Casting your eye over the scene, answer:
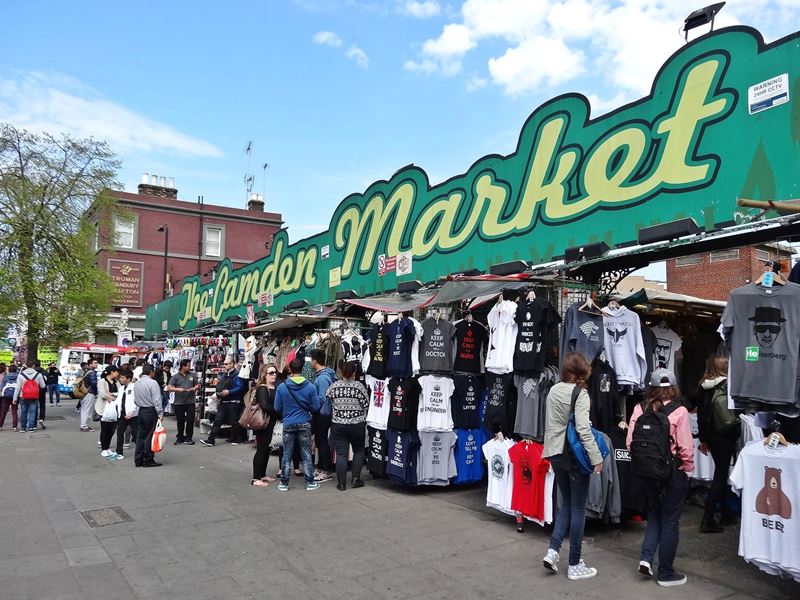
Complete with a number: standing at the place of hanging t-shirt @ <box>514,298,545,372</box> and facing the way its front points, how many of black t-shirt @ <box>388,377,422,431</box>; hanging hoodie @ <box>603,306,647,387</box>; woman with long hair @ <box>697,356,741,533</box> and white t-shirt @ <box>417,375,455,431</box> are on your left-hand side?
2

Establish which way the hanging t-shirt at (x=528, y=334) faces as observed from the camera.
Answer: facing the viewer

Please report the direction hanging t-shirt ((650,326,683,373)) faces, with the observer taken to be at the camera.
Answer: facing the viewer and to the left of the viewer

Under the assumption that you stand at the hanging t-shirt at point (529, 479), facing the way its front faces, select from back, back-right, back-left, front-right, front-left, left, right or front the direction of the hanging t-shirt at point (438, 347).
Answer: right

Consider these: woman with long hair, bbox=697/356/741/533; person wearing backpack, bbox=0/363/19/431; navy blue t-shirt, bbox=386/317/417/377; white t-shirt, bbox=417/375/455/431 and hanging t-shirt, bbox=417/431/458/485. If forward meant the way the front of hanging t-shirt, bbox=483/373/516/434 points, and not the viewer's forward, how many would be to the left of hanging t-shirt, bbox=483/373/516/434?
1

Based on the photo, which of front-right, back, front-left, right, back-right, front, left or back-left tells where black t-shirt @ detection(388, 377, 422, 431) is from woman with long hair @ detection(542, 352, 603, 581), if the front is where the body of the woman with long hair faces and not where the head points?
left

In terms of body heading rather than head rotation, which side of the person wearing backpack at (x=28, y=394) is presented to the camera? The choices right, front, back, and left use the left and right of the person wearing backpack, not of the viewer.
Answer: back

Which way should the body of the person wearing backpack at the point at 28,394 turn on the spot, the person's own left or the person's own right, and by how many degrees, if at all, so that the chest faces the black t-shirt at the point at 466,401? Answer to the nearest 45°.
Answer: approximately 135° to the person's own right

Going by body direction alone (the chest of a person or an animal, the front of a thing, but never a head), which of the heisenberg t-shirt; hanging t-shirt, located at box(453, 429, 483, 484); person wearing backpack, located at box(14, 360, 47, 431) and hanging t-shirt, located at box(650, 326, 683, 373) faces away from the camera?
the person wearing backpack

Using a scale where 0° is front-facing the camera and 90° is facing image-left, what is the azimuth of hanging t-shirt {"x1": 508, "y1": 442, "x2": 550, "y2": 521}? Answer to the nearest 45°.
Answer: approximately 45°

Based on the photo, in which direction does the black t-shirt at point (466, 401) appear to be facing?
toward the camera

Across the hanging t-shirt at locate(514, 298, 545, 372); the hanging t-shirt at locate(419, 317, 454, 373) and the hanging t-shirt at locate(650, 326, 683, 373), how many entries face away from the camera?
0

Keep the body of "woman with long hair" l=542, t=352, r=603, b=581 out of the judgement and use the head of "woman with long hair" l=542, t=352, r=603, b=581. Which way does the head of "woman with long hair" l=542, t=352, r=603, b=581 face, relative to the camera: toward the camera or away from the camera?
away from the camera

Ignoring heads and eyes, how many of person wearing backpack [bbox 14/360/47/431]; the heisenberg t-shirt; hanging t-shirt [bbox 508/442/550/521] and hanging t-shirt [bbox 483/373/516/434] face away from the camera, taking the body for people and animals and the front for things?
1

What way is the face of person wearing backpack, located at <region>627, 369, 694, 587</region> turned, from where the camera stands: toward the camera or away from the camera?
away from the camera
